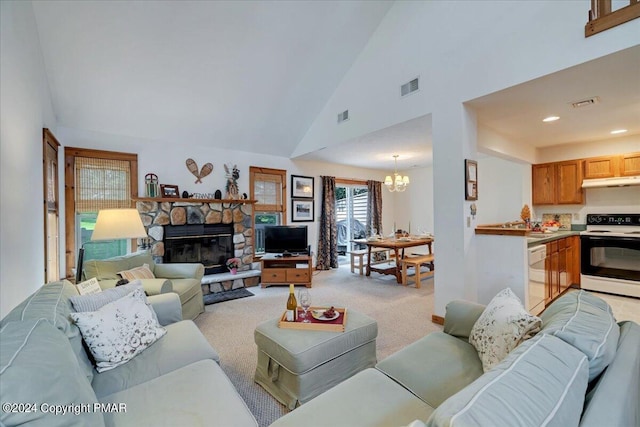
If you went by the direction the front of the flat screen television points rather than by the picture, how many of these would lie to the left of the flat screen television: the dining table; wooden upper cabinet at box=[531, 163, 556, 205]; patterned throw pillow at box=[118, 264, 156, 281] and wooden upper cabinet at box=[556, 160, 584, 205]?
3

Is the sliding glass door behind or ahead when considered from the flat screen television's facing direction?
behind

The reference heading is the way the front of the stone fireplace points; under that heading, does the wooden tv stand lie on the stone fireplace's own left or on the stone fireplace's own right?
on the stone fireplace's own left

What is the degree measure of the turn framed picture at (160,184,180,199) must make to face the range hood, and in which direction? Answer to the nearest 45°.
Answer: approximately 45° to its left

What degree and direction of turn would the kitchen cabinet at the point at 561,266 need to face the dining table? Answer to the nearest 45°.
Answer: approximately 180°

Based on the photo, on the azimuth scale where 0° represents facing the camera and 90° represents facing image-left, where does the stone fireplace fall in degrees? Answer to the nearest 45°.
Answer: approximately 0°

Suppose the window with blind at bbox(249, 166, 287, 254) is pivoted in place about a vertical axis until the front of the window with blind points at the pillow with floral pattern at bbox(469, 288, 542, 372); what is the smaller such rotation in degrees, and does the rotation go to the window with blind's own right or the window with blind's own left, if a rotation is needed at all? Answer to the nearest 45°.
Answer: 0° — it already faces it

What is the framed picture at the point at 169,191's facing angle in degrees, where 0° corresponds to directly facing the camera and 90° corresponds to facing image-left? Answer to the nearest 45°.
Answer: approximately 0°

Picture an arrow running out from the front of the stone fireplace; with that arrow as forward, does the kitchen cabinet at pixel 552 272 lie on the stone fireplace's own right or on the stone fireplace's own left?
on the stone fireplace's own left
